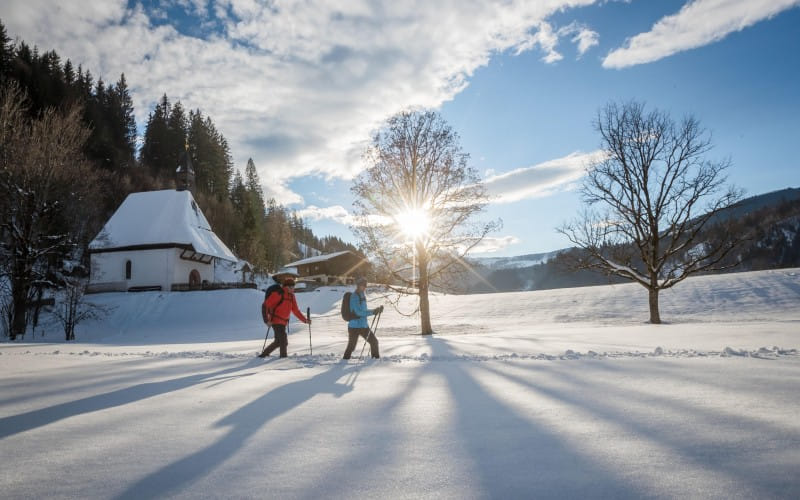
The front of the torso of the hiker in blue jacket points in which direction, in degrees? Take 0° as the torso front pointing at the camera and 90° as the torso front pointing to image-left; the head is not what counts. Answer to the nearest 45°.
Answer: approximately 270°

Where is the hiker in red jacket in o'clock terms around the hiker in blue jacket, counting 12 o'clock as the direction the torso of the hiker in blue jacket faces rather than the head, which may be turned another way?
The hiker in red jacket is roughly at 7 o'clock from the hiker in blue jacket.

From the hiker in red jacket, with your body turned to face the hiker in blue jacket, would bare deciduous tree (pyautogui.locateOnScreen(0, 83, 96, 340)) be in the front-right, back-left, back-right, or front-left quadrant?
back-left

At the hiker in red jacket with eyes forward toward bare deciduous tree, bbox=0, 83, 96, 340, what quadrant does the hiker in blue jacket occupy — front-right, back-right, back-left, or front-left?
back-right

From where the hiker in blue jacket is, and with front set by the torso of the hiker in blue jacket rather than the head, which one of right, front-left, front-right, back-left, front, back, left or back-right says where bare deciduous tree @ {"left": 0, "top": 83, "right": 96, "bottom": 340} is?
back-left
